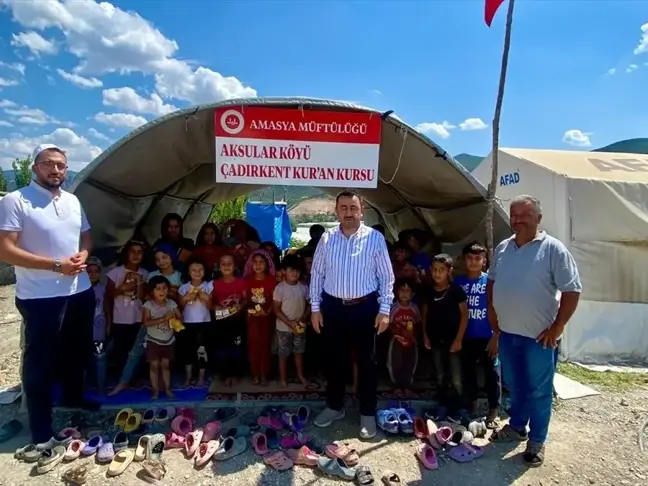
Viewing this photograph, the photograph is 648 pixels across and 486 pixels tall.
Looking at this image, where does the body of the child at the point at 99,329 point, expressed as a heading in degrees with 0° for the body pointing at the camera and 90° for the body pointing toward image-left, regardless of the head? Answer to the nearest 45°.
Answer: approximately 0°

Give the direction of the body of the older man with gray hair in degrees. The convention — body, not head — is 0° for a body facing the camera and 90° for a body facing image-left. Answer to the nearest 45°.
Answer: approximately 45°

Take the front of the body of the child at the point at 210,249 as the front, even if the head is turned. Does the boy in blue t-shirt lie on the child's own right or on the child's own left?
on the child's own left

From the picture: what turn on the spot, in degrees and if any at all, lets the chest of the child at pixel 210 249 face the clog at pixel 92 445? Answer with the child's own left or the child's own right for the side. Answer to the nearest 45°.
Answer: approximately 45° to the child's own right

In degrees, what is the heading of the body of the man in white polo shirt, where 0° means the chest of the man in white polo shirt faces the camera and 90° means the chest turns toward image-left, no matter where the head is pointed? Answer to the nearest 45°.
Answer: approximately 315°
